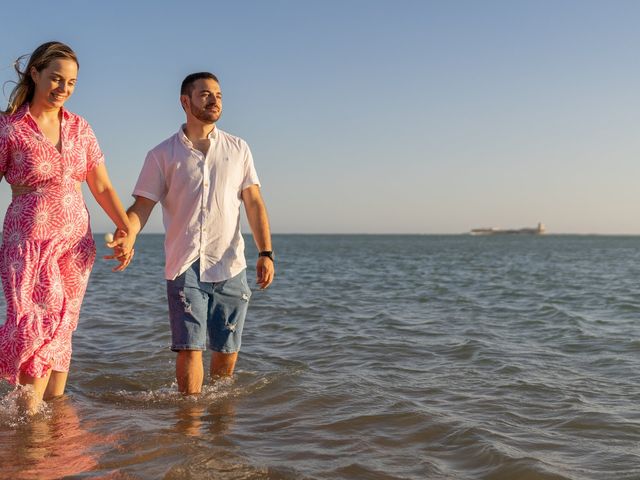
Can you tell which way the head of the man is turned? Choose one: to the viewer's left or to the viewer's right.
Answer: to the viewer's right

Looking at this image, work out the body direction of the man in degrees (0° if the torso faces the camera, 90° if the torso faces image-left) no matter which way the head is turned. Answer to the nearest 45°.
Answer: approximately 0°

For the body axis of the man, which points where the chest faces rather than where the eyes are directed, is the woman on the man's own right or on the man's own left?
on the man's own right
